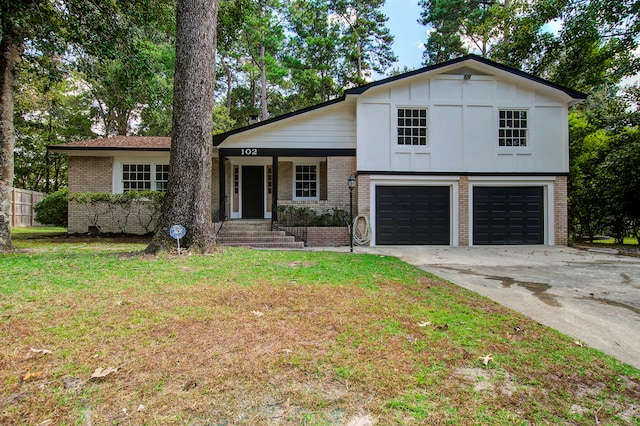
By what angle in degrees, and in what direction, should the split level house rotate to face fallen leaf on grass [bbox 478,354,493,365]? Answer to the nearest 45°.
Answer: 0° — it already faces it

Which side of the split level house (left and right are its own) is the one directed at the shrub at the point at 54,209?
right

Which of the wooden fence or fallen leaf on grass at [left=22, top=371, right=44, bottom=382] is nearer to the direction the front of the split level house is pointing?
the fallen leaf on grass

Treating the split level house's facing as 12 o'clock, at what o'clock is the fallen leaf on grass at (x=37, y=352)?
The fallen leaf on grass is roughly at 1 o'clock from the split level house.

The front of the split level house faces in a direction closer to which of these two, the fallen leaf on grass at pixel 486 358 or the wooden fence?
the fallen leaf on grass

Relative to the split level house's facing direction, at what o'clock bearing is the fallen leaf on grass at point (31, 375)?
The fallen leaf on grass is roughly at 1 o'clock from the split level house.

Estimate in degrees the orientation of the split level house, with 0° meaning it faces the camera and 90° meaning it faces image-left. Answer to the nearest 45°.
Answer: approximately 0°

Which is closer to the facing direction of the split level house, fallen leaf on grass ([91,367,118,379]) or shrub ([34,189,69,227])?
the fallen leaf on grass

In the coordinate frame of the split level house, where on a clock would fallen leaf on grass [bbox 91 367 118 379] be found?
The fallen leaf on grass is roughly at 1 o'clock from the split level house.
